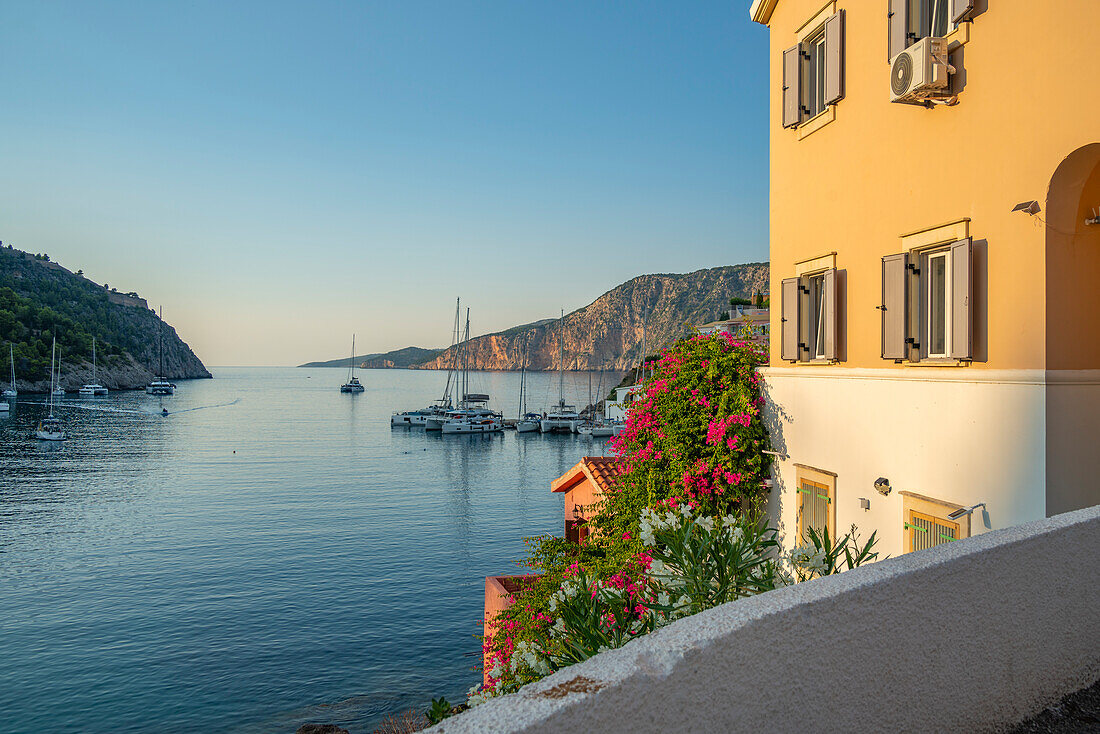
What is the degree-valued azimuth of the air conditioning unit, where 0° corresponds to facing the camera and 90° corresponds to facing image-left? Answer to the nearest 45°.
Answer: approximately 45°

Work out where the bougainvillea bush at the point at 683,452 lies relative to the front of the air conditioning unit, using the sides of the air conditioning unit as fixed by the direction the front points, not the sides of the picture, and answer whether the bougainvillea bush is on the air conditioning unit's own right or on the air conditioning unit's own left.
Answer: on the air conditioning unit's own right
